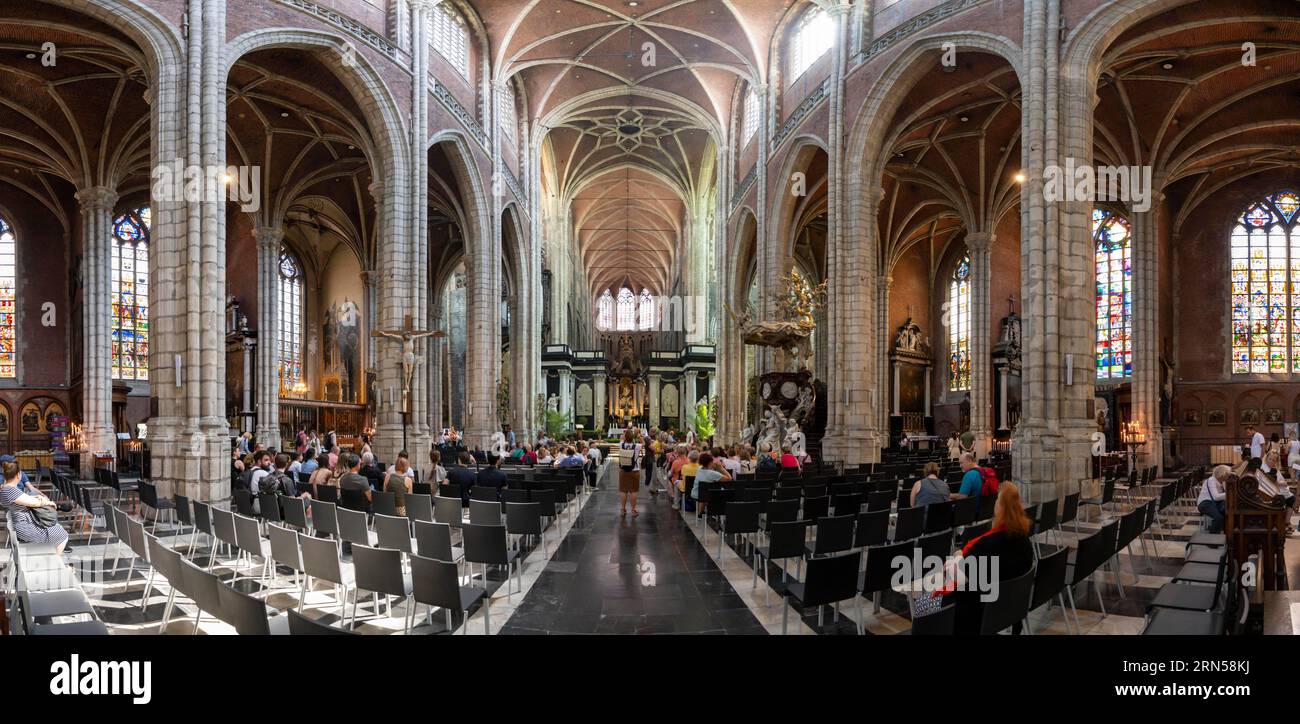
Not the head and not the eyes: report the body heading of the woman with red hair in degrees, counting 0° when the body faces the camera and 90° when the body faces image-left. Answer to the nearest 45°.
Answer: approximately 135°

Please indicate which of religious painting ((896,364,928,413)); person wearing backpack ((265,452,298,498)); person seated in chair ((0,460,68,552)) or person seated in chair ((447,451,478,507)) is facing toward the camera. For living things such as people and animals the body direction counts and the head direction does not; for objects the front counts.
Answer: the religious painting

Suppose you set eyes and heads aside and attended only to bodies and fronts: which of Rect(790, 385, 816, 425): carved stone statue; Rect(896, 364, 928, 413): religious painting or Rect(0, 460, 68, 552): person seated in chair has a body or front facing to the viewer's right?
the person seated in chair

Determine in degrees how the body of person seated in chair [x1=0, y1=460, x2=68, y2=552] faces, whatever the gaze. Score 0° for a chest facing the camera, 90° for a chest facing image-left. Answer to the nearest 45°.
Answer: approximately 270°

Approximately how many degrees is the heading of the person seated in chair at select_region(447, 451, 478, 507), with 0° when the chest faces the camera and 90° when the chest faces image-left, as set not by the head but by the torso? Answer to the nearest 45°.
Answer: approximately 180°

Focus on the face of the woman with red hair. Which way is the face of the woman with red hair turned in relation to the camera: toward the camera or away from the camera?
away from the camera

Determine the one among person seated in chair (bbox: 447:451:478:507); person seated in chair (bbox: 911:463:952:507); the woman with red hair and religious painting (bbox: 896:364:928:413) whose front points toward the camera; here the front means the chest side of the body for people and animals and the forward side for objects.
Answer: the religious painting
